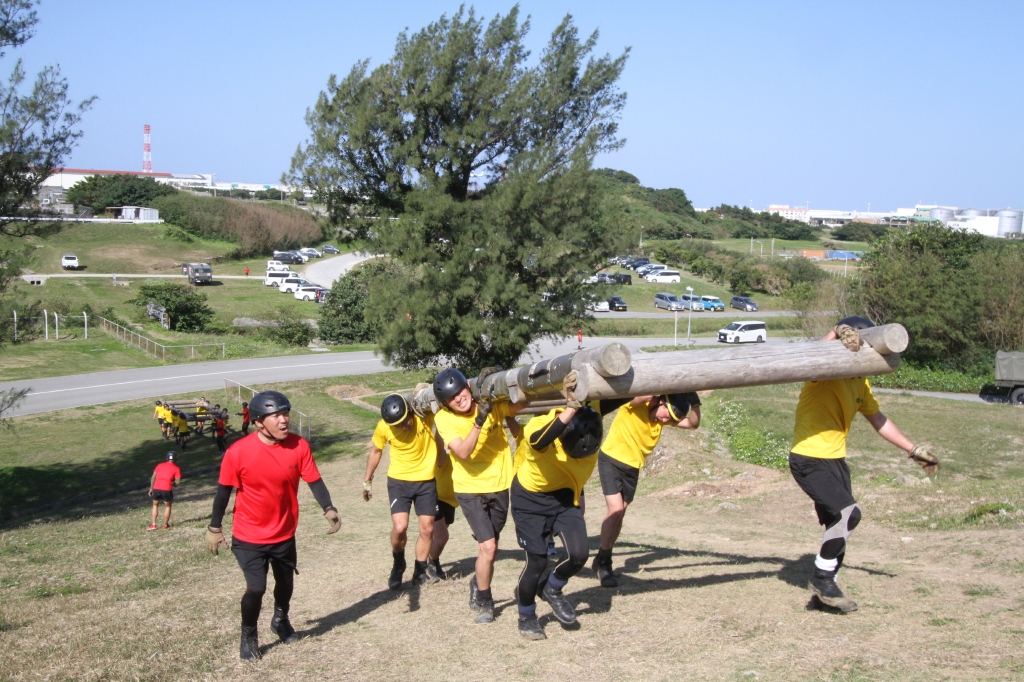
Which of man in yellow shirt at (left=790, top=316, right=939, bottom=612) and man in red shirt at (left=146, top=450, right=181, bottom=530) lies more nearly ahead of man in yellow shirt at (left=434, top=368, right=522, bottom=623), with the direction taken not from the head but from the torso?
the man in yellow shirt

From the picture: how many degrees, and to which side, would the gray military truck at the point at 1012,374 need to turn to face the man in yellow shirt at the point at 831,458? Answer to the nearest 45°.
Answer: approximately 90° to its right

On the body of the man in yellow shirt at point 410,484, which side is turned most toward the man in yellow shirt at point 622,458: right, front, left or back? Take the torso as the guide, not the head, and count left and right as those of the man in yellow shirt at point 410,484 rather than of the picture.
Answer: left

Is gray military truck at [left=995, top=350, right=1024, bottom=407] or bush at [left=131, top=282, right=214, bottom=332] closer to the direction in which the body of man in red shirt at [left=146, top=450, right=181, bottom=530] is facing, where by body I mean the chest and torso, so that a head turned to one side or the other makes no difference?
the bush

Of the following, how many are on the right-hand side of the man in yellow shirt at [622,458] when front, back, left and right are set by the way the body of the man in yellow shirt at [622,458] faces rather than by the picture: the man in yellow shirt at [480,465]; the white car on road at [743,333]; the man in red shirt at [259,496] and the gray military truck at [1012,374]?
2

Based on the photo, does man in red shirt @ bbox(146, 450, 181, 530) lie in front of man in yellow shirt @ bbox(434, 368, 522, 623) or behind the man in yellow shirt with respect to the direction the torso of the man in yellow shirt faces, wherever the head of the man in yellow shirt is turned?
behind

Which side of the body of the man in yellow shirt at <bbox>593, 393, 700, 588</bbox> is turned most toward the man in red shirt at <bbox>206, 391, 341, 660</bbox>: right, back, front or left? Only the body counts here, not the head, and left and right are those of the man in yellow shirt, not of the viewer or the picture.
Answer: right

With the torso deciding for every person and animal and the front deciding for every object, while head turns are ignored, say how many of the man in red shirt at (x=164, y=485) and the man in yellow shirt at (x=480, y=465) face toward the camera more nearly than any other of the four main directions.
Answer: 1

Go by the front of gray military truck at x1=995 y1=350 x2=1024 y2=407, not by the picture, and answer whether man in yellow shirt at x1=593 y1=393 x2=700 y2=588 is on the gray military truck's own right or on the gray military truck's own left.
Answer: on the gray military truck's own right

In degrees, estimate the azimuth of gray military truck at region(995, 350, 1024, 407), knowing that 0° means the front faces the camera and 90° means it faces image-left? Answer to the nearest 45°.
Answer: approximately 270°

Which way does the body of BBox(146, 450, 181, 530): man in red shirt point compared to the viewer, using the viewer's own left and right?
facing away from the viewer

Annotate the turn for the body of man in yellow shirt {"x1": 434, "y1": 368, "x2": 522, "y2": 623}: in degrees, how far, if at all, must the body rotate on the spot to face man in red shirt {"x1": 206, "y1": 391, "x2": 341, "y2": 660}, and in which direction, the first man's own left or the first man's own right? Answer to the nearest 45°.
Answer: approximately 45° to the first man's own right

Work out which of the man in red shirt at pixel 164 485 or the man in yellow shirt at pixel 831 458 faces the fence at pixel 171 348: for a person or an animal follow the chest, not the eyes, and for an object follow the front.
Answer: the man in red shirt

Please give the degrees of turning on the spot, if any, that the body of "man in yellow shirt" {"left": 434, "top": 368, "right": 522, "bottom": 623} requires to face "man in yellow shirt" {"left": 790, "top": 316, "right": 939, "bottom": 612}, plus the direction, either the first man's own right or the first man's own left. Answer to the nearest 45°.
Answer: approximately 90° to the first man's own left

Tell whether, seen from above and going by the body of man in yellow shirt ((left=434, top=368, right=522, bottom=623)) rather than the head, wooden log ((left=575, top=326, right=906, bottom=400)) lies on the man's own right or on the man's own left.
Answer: on the man's own left
